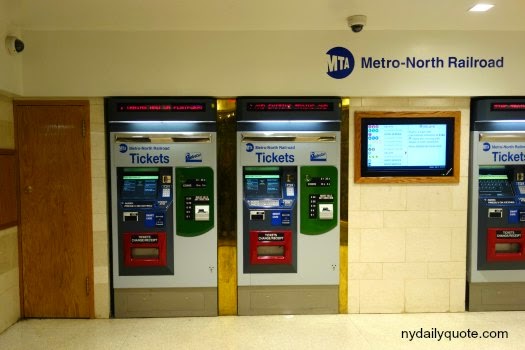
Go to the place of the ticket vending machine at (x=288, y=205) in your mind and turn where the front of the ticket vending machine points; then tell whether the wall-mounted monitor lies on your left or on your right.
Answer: on your left

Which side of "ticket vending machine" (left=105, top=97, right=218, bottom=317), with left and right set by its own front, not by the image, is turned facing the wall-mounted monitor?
left

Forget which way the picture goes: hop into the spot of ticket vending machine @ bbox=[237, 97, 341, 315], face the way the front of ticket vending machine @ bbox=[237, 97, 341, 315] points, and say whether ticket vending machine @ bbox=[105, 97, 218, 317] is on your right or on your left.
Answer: on your right

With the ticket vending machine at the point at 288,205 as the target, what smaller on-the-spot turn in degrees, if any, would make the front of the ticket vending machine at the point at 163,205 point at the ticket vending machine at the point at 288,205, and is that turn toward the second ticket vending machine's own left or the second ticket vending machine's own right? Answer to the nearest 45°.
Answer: approximately 90° to the second ticket vending machine's own left

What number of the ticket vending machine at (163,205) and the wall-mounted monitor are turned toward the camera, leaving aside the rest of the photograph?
2

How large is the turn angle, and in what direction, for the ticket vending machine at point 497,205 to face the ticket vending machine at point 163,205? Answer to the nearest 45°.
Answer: approximately 45° to its right

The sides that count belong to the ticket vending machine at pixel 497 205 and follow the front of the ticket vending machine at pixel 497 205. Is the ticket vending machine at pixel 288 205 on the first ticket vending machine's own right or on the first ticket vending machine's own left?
on the first ticket vending machine's own right

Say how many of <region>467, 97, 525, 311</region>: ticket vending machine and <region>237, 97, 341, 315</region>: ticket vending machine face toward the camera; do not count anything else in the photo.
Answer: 2

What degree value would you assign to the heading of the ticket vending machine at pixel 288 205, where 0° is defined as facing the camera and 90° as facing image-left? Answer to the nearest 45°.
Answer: approximately 0°

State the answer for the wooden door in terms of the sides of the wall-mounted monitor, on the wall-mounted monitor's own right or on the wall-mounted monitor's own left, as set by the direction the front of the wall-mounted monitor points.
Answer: on the wall-mounted monitor's own right
